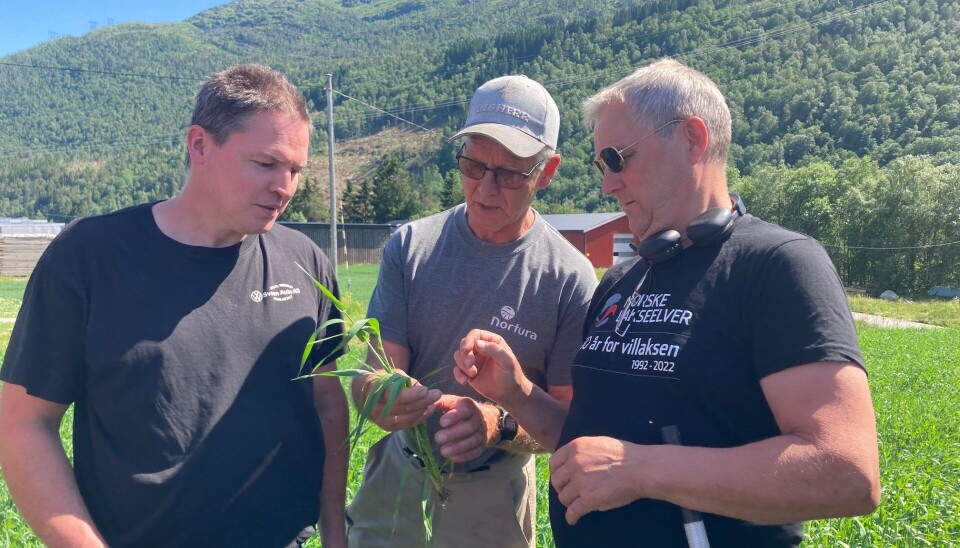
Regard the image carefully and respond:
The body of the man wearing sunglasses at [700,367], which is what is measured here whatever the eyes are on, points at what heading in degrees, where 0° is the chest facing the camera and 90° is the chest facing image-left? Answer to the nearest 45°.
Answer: approximately 45°

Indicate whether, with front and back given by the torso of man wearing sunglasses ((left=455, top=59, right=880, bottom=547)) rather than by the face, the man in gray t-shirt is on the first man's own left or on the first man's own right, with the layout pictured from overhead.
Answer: on the first man's own right

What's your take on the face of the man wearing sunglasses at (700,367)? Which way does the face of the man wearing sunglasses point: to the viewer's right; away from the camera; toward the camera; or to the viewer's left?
to the viewer's left

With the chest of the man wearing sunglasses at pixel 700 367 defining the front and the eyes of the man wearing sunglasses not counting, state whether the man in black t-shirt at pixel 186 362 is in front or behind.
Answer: in front

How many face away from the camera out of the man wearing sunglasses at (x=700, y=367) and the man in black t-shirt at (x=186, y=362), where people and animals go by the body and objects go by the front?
0

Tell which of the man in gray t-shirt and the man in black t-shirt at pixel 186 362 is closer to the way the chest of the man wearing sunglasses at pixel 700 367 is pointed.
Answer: the man in black t-shirt

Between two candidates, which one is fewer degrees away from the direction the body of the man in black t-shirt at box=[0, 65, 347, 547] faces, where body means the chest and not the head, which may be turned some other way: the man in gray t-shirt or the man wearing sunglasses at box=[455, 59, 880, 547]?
the man wearing sunglasses

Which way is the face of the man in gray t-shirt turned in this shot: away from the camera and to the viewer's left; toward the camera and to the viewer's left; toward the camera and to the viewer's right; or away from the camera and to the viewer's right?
toward the camera and to the viewer's left

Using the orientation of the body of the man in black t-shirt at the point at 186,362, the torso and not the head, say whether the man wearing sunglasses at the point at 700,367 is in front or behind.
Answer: in front

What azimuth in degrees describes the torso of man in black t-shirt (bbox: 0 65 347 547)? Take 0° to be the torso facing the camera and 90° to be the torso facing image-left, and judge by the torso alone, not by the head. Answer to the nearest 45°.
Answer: approximately 315°

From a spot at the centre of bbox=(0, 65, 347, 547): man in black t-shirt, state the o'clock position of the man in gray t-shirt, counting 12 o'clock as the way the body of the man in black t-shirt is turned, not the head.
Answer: The man in gray t-shirt is roughly at 10 o'clock from the man in black t-shirt.
